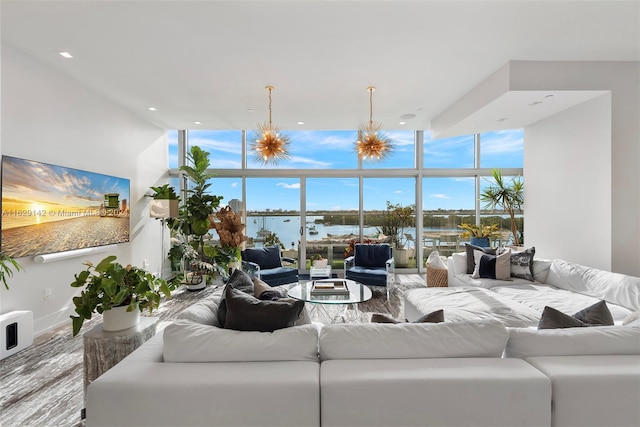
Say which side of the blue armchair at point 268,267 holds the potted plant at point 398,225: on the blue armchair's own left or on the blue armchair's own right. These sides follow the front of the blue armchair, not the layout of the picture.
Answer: on the blue armchair's own left

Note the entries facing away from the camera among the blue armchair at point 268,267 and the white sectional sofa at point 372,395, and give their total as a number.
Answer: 1

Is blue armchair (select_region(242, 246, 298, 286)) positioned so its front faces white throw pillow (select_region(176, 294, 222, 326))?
no

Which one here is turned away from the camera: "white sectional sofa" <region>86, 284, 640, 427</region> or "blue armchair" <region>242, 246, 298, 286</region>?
the white sectional sofa

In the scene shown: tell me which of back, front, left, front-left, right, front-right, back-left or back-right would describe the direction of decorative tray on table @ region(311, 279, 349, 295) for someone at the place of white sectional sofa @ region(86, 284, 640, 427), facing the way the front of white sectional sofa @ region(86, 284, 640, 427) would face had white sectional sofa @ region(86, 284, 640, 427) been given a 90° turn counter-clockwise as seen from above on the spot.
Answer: right

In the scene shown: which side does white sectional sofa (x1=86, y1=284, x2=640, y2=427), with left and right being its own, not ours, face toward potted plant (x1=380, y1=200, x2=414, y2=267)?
front

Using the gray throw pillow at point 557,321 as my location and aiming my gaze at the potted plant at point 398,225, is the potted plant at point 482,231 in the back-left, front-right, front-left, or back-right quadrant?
front-right

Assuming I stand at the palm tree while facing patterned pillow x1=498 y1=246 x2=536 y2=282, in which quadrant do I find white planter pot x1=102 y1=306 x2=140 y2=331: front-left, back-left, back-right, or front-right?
front-right

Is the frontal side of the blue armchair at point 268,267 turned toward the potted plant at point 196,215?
no

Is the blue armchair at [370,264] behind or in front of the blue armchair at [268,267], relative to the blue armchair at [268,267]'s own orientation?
in front

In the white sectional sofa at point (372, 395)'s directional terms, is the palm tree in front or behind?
in front

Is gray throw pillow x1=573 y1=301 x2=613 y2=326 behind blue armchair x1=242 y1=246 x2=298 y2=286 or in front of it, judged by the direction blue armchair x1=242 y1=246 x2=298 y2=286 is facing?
in front

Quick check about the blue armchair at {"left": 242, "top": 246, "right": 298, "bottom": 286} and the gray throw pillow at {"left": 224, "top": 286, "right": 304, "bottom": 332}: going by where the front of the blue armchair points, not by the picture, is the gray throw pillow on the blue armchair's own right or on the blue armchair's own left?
on the blue armchair's own right

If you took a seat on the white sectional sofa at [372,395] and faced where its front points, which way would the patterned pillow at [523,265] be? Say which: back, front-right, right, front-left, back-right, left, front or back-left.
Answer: front-right

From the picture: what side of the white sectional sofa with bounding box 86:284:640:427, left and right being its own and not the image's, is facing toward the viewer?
back

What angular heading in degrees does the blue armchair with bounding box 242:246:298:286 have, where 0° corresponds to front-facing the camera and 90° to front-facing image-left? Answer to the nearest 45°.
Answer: approximately 315°

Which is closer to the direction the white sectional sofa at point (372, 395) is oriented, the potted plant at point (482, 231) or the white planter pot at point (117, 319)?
the potted plant

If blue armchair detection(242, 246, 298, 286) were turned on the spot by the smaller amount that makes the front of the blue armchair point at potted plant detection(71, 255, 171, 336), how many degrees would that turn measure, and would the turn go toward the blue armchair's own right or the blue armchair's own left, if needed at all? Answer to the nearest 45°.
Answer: approximately 45° to the blue armchair's own right

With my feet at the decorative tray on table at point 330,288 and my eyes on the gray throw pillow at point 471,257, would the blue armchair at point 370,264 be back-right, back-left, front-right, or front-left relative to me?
front-left
